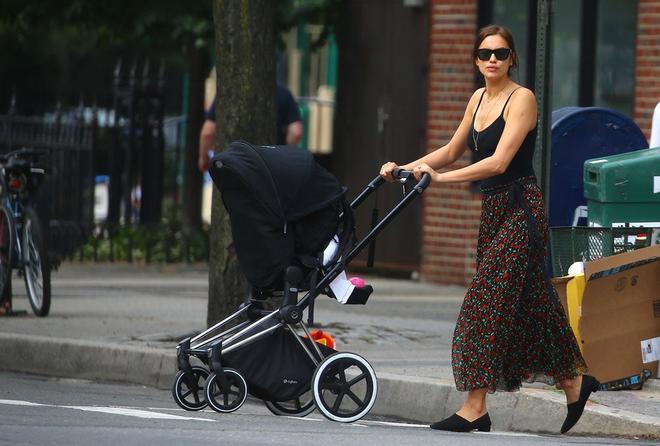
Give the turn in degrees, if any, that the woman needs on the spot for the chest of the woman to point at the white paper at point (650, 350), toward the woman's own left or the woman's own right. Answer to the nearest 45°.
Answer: approximately 180°

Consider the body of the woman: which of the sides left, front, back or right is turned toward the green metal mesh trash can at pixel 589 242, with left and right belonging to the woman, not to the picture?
back

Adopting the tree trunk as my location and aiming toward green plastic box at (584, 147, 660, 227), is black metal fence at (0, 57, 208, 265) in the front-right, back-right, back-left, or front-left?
back-left

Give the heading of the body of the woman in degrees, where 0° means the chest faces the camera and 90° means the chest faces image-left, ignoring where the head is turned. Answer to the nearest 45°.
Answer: approximately 45°

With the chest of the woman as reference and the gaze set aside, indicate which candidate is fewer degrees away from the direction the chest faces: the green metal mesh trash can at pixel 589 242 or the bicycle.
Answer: the bicycle

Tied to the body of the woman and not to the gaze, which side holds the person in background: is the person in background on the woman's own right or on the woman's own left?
on the woman's own right
